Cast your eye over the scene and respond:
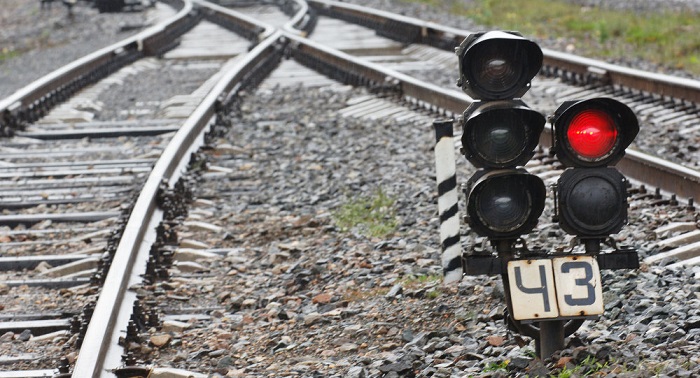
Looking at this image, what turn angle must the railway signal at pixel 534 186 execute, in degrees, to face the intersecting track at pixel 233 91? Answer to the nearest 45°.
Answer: approximately 135° to its right

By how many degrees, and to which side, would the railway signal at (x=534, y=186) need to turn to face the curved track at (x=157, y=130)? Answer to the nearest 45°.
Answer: approximately 135° to its right

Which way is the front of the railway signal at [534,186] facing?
toward the camera
